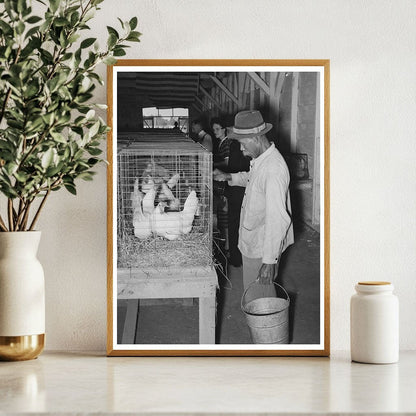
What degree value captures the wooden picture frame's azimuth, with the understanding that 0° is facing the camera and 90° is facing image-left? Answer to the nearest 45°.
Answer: approximately 0°
